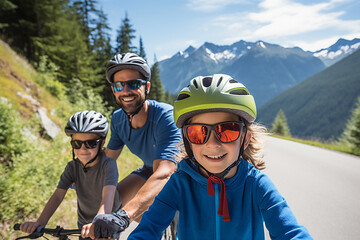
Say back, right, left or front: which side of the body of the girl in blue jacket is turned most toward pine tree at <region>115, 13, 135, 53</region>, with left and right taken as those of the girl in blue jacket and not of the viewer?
back

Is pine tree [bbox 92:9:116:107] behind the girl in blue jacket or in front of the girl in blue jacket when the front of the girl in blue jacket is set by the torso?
behind

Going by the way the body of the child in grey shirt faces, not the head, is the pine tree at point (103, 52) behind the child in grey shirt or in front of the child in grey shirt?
behind

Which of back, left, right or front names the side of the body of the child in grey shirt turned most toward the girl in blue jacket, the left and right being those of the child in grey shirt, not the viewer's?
left

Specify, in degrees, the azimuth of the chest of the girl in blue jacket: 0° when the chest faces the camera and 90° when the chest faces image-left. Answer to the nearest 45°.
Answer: approximately 0°

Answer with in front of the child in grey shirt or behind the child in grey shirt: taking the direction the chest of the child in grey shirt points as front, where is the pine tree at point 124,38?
behind

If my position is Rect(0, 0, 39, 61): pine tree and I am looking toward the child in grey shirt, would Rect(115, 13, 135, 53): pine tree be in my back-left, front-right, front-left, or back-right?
back-left

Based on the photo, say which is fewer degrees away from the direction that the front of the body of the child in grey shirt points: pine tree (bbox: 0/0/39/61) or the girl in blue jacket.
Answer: the girl in blue jacket
